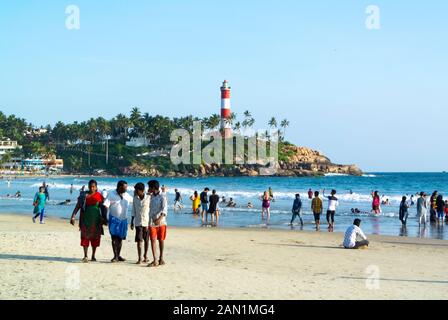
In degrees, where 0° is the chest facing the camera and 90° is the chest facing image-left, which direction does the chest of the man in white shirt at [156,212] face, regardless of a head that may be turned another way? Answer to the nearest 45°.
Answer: approximately 45°

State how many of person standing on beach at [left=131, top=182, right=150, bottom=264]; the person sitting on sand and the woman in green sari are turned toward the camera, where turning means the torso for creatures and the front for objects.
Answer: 2

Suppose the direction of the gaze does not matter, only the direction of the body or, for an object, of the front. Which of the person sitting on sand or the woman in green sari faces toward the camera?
the woman in green sari

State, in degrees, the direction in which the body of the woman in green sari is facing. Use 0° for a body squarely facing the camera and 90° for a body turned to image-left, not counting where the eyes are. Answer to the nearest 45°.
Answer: approximately 0°

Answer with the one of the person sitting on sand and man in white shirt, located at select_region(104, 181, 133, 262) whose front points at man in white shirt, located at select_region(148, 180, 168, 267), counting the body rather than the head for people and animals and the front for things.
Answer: man in white shirt, located at select_region(104, 181, 133, 262)
